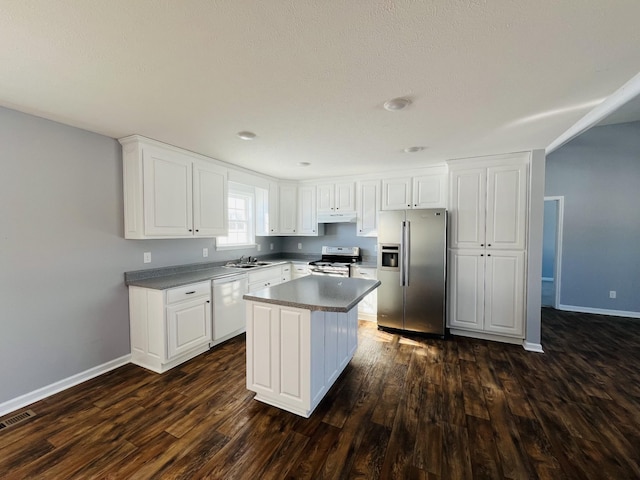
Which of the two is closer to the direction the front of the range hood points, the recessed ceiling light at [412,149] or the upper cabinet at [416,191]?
the recessed ceiling light

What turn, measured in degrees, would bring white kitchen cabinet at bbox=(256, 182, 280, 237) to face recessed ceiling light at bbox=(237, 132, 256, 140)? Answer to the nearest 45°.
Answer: approximately 45° to its right

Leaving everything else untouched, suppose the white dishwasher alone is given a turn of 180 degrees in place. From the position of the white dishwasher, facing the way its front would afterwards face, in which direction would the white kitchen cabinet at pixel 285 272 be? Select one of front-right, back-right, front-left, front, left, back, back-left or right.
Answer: right

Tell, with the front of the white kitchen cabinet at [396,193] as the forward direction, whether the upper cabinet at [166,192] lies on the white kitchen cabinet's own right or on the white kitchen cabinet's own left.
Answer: on the white kitchen cabinet's own right

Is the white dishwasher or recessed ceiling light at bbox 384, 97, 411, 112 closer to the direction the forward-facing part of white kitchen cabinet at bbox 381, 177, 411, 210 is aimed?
the recessed ceiling light

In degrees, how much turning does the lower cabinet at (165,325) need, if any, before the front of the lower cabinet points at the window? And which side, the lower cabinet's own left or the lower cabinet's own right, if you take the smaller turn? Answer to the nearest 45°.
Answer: approximately 90° to the lower cabinet's own left

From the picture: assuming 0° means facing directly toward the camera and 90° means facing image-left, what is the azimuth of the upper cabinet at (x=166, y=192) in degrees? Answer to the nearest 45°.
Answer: approximately 315°

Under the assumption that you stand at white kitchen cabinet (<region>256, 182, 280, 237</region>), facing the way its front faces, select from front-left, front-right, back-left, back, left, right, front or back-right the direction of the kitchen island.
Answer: front-right

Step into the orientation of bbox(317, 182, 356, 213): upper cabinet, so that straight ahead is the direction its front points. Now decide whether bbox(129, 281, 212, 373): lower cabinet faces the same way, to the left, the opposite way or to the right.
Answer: to the left
